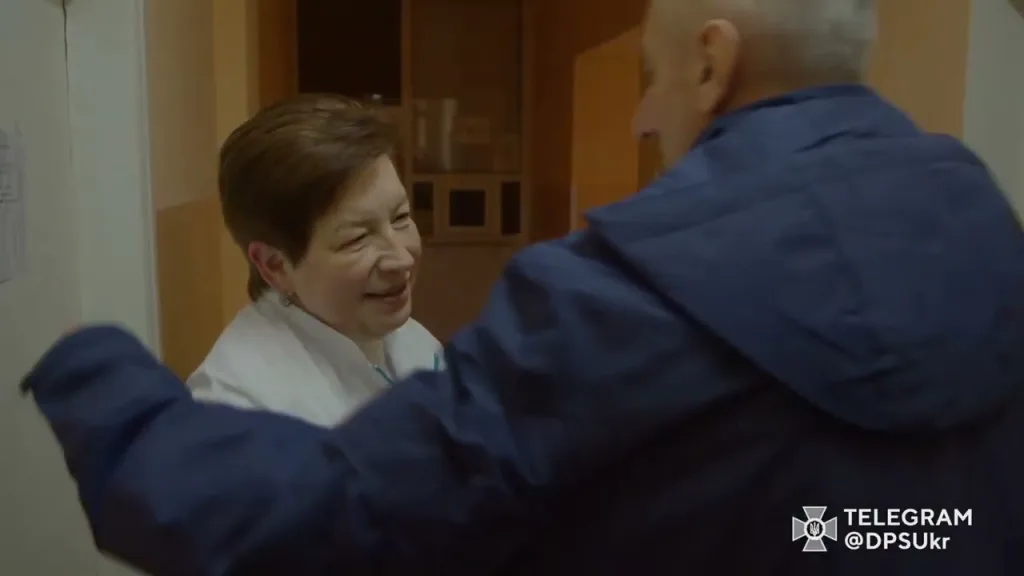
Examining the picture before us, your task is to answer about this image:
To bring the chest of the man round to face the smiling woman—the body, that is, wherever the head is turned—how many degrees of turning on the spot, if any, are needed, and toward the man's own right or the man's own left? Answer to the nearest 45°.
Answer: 0° — they already face them

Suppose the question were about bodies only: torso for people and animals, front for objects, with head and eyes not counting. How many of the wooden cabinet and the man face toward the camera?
1

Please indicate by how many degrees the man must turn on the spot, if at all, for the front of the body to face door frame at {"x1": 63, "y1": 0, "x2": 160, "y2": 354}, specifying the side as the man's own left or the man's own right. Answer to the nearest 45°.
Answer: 0° — they already face it

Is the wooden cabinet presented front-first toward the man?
yes

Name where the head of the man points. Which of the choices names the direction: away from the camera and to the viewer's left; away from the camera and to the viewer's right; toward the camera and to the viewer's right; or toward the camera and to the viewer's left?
away from the camera and to the viewer's left

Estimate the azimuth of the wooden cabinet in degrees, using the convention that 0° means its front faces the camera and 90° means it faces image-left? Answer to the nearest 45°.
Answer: approximately 0°

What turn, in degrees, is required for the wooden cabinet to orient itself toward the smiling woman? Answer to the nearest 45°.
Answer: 0° — it already faces them

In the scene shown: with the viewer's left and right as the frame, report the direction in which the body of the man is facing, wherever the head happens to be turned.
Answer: facing away from the viewer and to the left of the viewer
